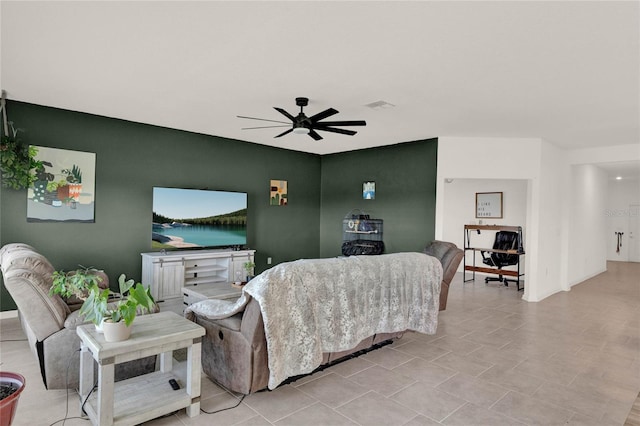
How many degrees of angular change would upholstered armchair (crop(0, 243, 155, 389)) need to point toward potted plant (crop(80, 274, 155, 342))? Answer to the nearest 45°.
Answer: approximately 45° to its right

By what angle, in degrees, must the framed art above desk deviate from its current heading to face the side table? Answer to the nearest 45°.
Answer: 0° — it already faces it

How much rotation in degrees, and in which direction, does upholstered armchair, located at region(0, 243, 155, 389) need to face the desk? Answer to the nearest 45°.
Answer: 0° — it already faces it

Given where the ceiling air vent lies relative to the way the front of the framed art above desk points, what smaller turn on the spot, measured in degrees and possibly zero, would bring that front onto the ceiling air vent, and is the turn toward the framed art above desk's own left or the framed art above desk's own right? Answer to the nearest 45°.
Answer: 0° — it already faces it

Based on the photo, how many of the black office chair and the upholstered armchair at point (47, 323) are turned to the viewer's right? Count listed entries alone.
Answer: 1

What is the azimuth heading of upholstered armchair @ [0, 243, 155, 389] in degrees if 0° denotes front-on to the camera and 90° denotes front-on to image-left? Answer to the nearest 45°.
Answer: approximately 270°

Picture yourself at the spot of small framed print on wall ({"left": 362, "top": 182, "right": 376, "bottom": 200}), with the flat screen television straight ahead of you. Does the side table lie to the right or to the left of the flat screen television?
left

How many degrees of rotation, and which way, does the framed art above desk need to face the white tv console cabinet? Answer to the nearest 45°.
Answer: approximately 45° to its right

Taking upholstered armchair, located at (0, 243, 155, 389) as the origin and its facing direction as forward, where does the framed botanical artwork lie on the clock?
The framed botanical artwork is roughly at 9 o'clock from the upholstered armchair.
